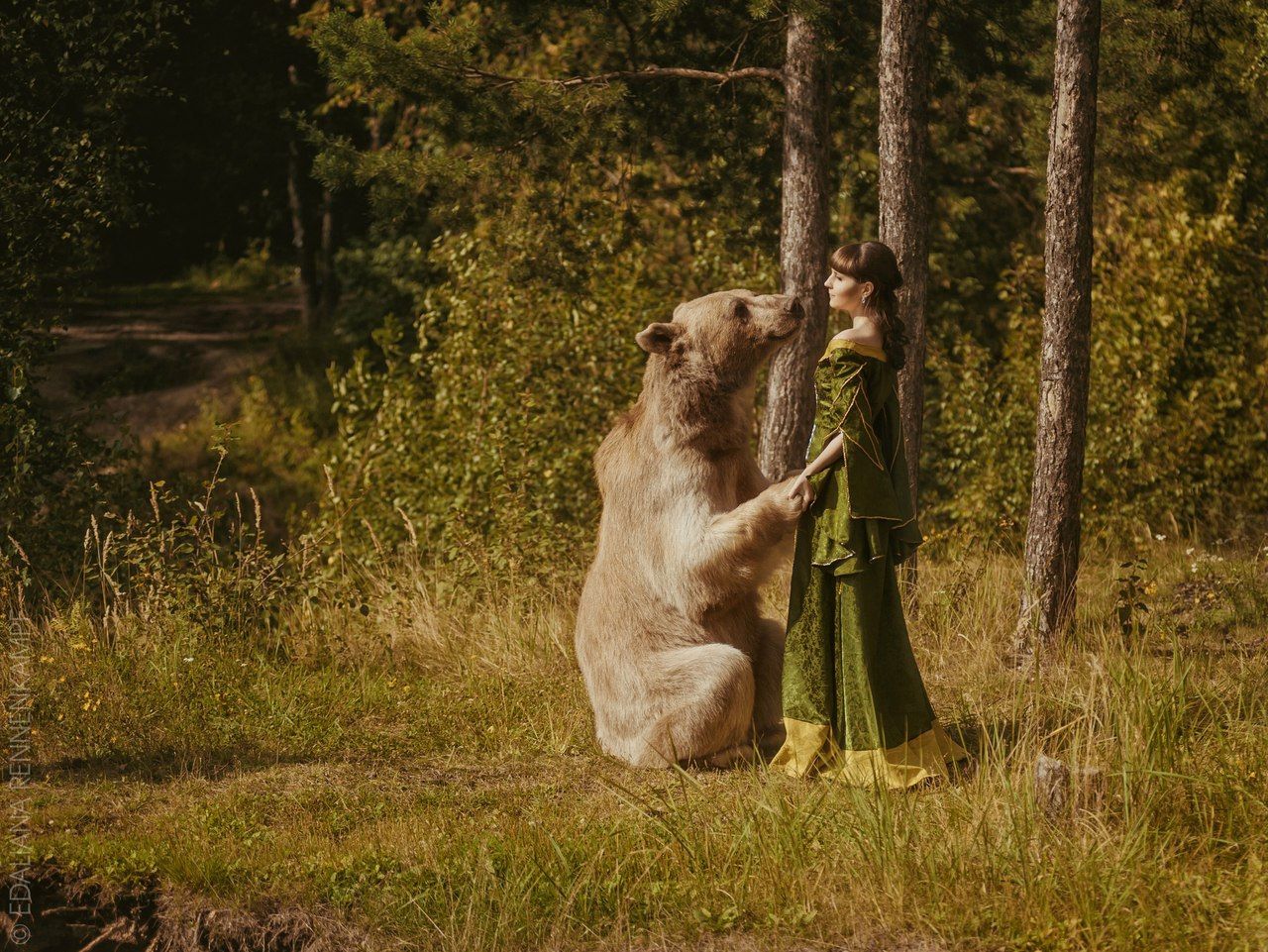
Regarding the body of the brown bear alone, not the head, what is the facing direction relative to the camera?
to the viewer's right

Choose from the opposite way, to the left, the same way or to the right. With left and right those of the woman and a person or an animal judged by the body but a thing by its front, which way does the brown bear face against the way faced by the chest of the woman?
the opposite way

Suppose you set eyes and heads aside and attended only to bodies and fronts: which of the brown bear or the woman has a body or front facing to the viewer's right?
the brown bear

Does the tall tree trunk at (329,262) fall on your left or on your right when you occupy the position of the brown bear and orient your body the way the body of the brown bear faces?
on your left

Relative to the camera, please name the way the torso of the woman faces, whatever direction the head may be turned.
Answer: to the viewer's left

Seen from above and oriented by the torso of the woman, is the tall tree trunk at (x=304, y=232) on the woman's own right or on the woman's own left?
on the woman's own right

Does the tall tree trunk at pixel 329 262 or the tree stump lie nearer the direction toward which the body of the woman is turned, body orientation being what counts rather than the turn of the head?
the tall tree trunk

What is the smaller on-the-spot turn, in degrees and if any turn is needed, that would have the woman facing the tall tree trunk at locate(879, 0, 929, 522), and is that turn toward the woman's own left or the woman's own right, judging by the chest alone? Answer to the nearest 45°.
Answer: approximately 90° to the woman's own right

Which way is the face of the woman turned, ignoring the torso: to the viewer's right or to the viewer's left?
to the viewer's left

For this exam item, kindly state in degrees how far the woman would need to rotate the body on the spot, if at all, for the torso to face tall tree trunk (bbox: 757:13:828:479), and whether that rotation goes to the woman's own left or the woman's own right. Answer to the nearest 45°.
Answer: approximately 90° to the woman's own right

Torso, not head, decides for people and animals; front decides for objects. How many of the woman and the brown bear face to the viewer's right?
1
